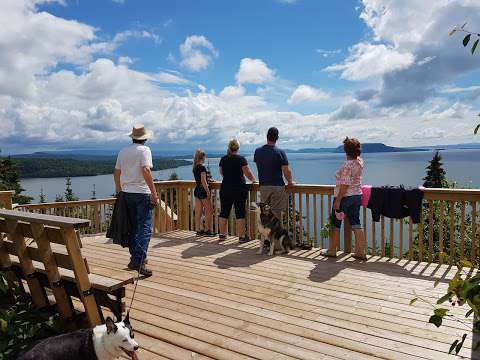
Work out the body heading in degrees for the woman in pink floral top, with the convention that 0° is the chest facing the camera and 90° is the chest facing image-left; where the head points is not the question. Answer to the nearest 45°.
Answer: approximately 135°

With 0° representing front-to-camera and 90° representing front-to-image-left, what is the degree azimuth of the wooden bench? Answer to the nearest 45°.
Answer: approximately 225°

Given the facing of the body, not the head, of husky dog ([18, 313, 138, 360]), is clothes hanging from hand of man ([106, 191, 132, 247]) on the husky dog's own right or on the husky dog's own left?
on the husky dog's own left

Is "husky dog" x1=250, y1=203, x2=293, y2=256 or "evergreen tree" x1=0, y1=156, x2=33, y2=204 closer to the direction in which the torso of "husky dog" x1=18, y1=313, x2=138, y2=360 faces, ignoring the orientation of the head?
the husky dog

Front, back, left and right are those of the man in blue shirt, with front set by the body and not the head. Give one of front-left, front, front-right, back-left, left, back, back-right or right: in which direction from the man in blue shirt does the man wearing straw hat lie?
back-left

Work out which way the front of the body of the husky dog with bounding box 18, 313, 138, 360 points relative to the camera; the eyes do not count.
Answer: to the viewer's right

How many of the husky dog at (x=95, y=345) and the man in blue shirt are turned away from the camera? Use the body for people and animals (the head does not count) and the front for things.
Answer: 1

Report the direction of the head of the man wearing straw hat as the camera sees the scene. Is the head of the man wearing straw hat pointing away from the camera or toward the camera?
away from the camera
